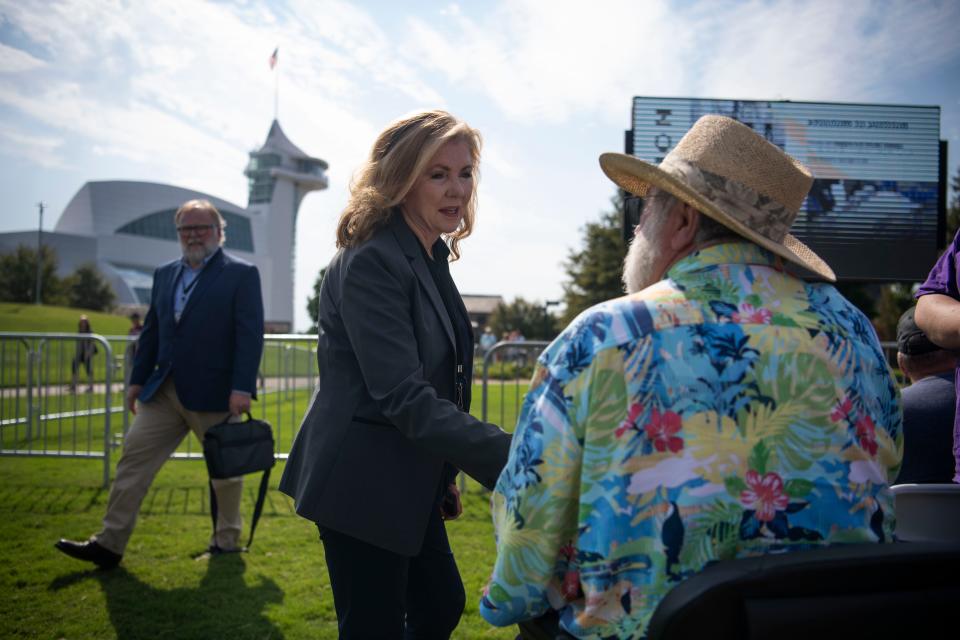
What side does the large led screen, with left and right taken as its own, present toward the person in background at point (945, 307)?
front

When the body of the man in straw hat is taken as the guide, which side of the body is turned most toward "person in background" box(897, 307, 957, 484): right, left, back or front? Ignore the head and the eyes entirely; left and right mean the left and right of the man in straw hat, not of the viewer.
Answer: right

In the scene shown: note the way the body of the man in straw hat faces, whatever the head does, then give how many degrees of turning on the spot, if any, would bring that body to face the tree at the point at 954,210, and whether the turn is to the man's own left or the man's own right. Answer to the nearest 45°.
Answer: approximately 45° to the man's own right

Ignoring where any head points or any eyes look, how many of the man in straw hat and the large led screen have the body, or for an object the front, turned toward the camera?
1

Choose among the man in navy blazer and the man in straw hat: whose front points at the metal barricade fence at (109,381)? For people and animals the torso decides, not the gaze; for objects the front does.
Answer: the man in straw hat

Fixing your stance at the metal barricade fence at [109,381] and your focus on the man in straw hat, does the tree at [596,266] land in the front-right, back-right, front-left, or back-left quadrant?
back-left

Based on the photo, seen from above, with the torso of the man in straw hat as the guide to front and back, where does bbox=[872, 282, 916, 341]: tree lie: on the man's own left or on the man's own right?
on the man's own right

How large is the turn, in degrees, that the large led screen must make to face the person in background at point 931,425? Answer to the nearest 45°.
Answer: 0° — it already faces them

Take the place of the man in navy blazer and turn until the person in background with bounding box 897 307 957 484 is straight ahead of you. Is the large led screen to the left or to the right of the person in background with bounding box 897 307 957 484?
left

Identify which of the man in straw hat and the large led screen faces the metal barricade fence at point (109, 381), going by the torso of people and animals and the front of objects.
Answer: the man in straw hat

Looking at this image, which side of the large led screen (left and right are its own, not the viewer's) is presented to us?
front
